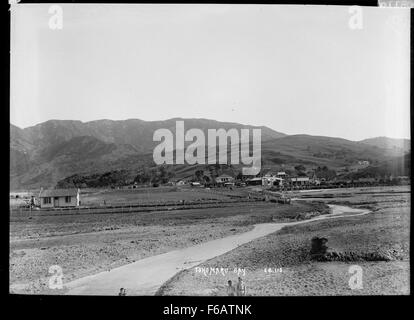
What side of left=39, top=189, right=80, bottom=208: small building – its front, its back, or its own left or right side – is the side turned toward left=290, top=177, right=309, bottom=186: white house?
left

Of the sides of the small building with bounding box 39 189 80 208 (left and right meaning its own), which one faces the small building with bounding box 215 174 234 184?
back

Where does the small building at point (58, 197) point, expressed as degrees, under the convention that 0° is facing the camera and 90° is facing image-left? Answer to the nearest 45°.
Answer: approximately 0°
